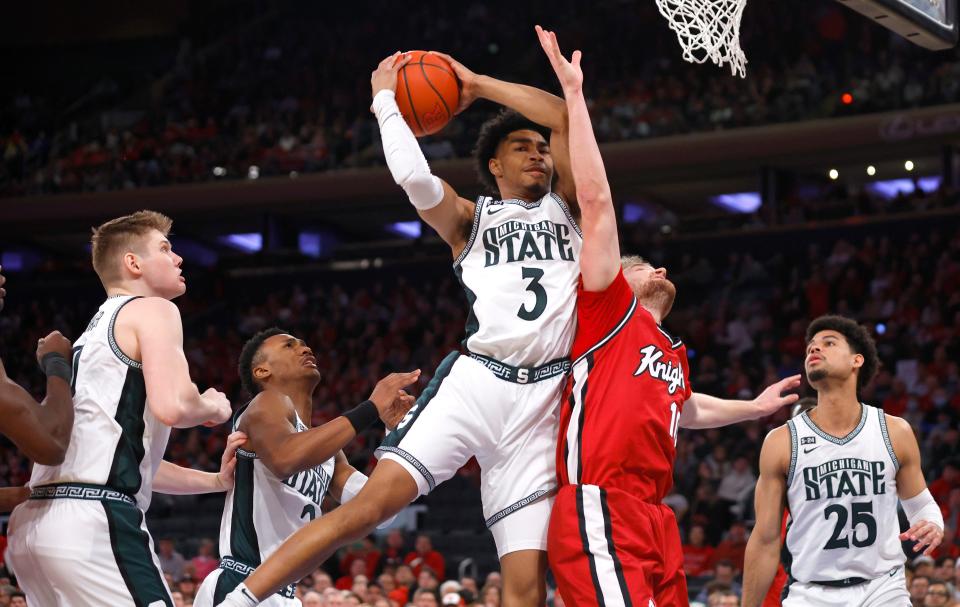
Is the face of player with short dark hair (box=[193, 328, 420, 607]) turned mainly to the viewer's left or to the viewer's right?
to the viewer's right

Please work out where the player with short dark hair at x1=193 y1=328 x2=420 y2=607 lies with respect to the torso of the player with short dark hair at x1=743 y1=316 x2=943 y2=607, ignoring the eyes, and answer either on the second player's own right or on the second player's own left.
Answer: on the second player's own right

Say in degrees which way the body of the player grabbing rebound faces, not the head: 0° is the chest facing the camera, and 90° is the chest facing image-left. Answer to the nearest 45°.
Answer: approximately 0°

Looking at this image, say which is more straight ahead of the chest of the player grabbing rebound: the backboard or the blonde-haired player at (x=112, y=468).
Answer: the blonde-haired player

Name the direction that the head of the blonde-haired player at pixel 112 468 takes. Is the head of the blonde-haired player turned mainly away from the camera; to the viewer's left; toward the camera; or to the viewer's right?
to the viewer's right

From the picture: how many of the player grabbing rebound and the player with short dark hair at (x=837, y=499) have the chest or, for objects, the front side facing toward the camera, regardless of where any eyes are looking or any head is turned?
2

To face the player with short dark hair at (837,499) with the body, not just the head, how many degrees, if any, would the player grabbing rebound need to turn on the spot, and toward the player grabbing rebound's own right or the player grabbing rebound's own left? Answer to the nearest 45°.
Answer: approximately 135° to the player grabbing rebound's own left

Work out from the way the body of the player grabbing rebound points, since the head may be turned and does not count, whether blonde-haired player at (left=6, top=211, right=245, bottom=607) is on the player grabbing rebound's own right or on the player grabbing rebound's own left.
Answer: on the player grabbing rebound's own right
